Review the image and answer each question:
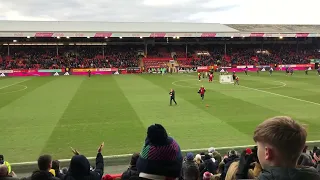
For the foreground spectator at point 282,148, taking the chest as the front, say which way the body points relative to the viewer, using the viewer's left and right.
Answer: facing away from the viewer and to the left of the viewer

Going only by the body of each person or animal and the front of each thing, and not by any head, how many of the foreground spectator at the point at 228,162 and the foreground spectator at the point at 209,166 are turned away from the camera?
2

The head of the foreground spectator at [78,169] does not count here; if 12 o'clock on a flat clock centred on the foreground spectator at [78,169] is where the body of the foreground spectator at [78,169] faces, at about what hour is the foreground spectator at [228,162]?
the foreground spectator at [228,162] is roughly at 2 o'clock from the foreground spectator at [78,169].

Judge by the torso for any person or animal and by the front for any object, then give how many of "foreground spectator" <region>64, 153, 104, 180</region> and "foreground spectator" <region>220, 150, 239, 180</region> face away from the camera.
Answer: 2

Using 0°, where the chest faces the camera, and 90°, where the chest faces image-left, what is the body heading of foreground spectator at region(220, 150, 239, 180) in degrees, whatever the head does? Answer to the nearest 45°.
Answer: approximately 180°

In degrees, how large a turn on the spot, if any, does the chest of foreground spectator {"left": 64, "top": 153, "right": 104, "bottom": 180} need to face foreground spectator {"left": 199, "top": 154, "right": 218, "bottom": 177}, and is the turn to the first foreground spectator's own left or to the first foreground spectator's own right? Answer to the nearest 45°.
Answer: approximately 45° to the first foreground spectator's own right

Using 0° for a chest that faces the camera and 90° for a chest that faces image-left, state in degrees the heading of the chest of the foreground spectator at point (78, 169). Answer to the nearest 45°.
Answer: approximately 180°

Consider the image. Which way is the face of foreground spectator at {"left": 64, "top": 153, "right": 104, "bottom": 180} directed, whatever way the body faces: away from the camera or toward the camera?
away from the camera

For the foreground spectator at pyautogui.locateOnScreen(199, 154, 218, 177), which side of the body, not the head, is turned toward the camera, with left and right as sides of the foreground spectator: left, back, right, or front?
back

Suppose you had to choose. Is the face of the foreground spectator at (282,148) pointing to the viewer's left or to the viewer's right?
to the viewer's left
